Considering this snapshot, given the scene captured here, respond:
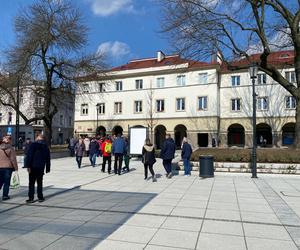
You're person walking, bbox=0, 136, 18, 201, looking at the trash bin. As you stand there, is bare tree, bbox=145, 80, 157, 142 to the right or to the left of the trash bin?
left

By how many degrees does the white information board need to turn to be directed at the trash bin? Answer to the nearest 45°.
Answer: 0° — it already faces it

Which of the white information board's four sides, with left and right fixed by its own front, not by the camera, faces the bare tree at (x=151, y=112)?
back

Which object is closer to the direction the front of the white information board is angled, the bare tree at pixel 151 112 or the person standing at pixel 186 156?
the person standing

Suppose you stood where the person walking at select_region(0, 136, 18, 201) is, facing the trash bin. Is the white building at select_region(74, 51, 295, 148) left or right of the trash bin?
left

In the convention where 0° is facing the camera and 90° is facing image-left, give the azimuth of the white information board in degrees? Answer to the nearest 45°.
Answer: approximately 0°

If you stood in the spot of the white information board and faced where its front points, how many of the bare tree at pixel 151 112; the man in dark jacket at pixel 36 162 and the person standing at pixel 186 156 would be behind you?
1

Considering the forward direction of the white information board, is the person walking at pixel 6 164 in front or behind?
in front

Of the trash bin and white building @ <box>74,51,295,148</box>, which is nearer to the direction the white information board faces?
the trash bin
